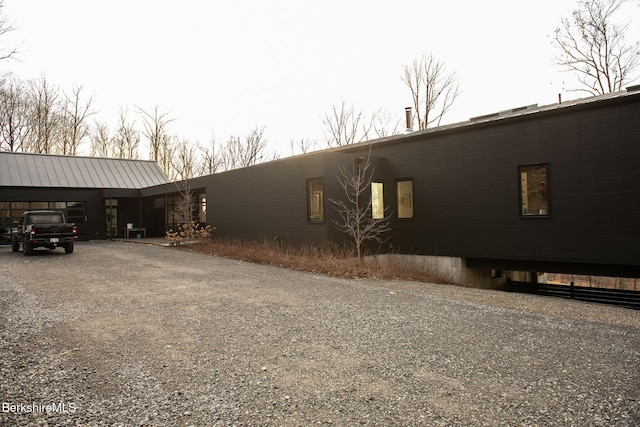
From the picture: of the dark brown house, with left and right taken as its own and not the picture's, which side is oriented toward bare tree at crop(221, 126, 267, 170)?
right

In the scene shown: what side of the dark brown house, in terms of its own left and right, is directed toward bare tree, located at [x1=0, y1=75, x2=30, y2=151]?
right

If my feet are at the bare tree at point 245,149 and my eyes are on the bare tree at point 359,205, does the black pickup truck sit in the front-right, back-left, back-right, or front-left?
front-right

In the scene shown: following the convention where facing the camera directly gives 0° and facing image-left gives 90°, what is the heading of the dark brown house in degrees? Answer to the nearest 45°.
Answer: approximately 45°

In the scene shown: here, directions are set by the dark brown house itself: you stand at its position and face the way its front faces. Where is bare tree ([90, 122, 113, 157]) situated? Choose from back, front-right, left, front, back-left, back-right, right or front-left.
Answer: right

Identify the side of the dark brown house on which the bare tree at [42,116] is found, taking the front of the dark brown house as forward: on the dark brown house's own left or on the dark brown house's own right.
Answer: on the dark brown house's own right

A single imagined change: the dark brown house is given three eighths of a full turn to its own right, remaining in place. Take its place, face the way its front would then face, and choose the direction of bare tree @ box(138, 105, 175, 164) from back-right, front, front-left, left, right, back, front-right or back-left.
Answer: front-left

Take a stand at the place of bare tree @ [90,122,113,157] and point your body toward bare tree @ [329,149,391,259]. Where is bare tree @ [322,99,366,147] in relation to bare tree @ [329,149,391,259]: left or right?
left

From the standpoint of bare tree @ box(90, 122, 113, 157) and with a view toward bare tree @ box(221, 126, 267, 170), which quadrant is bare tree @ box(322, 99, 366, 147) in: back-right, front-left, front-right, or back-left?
front-right

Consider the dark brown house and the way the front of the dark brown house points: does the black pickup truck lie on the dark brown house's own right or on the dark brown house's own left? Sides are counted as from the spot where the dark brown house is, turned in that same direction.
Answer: on the dark brown house's own right

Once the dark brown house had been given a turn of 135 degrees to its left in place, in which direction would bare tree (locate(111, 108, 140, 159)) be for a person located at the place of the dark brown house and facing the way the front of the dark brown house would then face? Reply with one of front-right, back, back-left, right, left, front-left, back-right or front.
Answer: back-left

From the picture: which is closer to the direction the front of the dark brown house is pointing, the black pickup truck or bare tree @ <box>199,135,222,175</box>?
the black pickup truck

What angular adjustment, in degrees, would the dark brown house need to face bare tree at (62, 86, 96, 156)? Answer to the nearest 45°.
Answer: approximately 90° to its right

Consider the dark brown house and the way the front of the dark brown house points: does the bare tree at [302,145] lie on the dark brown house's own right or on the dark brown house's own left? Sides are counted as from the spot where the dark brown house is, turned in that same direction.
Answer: on the dark brown house's own right

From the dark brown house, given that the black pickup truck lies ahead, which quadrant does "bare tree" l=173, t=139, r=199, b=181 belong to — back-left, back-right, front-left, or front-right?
front-right
